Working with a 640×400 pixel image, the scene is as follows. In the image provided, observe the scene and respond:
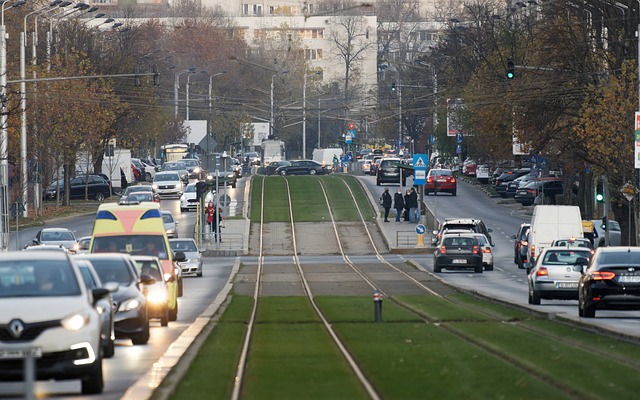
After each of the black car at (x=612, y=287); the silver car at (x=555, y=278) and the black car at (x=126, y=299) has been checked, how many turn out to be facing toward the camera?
1

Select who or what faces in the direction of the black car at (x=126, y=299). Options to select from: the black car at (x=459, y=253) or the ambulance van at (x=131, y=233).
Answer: the ambulance van

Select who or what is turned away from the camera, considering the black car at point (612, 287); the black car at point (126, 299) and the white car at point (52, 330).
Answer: the black car at point (612, 287)

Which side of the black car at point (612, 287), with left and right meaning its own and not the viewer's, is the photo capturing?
back

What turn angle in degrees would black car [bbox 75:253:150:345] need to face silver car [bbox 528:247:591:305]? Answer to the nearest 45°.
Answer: approximately 135° to its left

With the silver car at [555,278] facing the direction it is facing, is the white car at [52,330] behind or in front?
behind

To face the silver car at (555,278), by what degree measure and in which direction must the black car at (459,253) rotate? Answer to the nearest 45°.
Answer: approximately 180°

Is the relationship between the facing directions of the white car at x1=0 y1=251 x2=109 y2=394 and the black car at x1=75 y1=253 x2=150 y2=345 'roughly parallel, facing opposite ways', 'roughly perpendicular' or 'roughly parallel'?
roughly parallel

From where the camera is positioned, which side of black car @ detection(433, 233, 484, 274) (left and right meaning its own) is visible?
back

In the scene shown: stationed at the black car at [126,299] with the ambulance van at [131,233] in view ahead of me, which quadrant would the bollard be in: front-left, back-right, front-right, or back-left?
front-right

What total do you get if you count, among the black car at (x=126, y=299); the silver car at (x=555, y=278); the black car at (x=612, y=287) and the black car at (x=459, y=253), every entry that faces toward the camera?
1

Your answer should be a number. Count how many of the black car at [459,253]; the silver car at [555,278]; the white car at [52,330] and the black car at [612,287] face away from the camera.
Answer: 3

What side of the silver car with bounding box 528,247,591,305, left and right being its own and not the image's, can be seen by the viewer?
back

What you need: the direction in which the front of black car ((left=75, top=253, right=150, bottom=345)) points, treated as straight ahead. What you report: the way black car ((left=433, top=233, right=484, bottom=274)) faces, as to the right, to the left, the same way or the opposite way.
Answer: the opposite way

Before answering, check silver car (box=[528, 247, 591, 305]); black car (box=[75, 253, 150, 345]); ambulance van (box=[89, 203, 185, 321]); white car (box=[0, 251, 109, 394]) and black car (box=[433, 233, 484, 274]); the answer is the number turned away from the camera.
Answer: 2

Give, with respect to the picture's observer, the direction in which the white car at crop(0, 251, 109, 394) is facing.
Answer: facing the viewer

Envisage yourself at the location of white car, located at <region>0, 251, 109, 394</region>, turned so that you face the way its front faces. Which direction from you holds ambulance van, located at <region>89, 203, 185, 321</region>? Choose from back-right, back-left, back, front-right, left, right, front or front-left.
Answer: back
